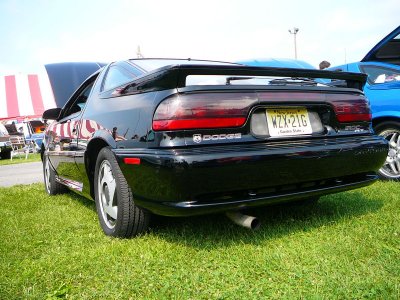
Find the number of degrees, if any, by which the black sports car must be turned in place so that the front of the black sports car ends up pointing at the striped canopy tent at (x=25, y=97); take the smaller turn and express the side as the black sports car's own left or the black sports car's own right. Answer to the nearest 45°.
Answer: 0° — it already faces it

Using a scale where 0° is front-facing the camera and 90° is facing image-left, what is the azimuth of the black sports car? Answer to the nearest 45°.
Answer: approximately 135°

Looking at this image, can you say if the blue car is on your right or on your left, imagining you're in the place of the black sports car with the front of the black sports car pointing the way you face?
on your right

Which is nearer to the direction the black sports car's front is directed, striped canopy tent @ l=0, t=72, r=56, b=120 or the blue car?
the striped canopy tent

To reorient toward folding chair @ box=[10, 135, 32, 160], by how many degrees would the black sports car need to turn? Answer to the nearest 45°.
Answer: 0° — it already faces it

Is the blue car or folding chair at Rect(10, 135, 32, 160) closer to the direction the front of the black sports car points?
the folding chair
